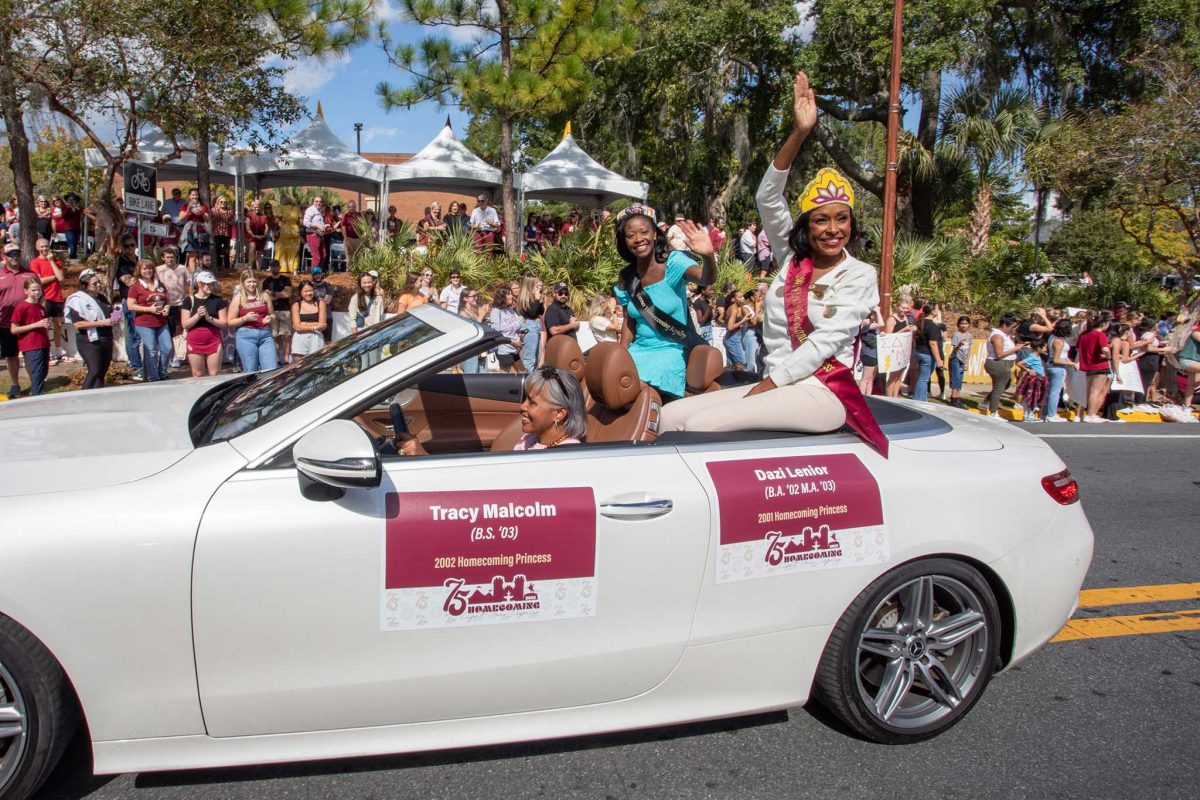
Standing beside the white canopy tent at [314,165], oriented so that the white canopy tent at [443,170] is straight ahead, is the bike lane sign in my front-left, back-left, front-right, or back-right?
back-right

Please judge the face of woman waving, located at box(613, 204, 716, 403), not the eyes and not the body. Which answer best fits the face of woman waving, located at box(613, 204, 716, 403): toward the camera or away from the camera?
toward the camera

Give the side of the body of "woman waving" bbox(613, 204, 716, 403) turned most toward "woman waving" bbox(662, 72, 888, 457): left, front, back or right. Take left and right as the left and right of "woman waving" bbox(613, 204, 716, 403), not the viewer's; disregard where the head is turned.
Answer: left

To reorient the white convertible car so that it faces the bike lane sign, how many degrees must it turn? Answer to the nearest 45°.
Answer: approximately 45° to its right

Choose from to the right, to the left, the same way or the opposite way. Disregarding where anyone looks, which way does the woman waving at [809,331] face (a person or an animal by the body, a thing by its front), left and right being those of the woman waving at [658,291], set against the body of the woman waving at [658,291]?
the same way

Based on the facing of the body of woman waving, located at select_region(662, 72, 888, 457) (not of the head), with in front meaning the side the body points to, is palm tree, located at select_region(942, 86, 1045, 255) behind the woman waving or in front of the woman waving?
behind

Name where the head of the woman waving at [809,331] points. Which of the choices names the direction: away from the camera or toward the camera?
toward the camera

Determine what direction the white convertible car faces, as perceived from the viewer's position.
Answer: facing to the left of the viewer

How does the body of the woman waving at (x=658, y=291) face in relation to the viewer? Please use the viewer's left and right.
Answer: facing the viewer and to the left of the viewer

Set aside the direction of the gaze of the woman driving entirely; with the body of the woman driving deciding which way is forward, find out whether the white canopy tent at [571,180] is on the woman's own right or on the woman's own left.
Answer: on the woman's own right

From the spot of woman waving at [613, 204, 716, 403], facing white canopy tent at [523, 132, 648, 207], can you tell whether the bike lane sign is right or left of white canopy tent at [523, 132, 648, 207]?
left

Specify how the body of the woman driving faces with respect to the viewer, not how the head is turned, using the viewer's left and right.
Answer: facing to the left of the viewer

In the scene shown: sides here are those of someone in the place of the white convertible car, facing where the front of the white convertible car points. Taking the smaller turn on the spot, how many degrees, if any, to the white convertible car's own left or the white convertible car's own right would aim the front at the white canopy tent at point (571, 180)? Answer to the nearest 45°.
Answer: approximately 90° to the white convertible car's own right
